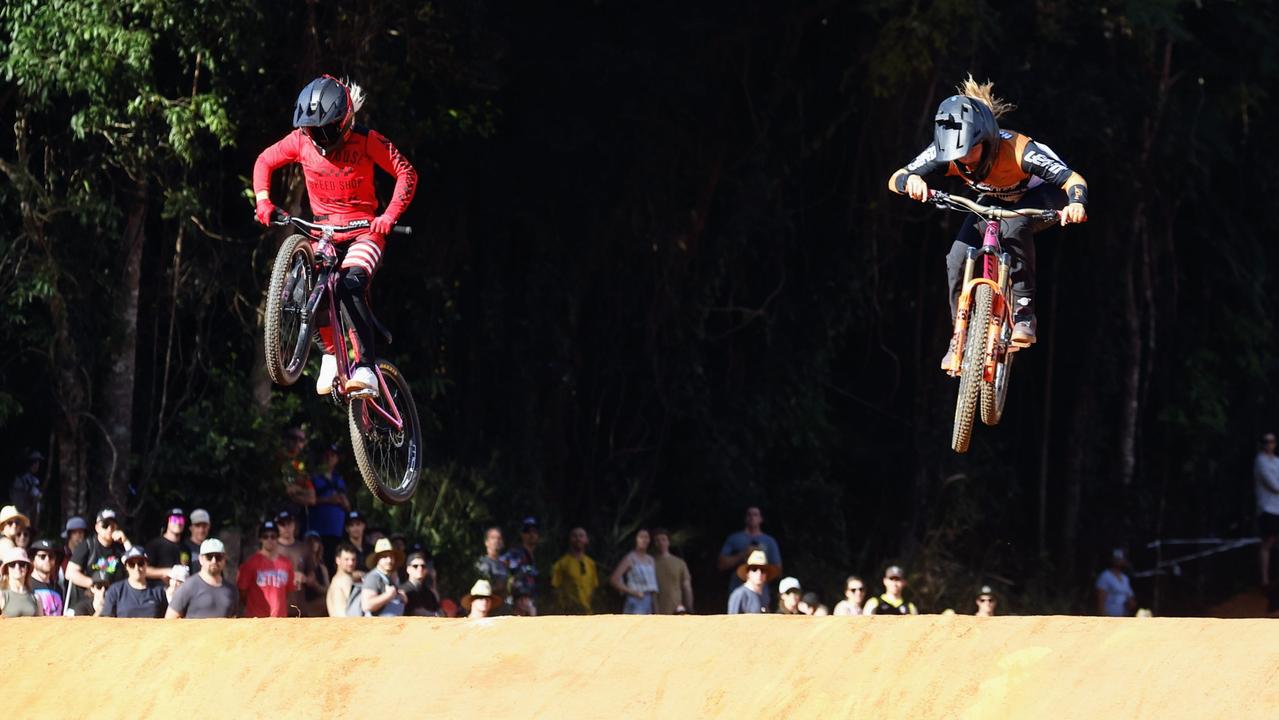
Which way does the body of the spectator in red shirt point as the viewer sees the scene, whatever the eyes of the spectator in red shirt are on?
toward the camera

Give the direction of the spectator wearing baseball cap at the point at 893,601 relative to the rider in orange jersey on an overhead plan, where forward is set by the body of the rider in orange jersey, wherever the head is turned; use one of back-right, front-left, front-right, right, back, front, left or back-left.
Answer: back

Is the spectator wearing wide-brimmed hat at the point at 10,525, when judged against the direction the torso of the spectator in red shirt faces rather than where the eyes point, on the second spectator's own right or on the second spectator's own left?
on the second spectator's own right

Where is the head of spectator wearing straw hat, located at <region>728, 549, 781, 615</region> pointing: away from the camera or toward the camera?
toward the camera

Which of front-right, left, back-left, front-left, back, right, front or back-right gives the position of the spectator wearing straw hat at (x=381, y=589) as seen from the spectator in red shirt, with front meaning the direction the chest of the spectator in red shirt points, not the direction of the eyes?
front-left

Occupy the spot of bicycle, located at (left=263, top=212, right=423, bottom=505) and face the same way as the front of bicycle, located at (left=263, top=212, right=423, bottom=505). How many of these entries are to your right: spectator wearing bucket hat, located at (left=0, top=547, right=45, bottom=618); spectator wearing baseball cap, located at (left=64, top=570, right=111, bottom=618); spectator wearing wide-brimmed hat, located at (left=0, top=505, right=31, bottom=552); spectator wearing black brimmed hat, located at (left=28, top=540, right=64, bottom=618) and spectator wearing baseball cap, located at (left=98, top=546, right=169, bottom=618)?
5

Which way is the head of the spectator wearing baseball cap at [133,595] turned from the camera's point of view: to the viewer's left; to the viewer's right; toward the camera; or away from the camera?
toward the camera

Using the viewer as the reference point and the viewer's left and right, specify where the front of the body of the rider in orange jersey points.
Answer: facing the viewer

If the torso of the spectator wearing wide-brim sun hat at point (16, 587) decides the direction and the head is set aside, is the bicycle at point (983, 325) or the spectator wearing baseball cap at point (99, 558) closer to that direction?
the bicycle

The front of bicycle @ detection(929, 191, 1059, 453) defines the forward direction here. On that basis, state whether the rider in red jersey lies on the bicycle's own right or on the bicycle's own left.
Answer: on the bicycle's own right

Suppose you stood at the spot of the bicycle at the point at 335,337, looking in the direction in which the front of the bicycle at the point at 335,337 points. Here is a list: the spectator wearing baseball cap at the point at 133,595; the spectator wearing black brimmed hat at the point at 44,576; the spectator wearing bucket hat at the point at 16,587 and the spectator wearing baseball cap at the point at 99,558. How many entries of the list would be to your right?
4

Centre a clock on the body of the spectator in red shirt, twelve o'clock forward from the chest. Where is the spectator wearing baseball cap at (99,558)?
The spectator wearing baseball cap is roughly at 3 o'clock from the spectator in red shirt.

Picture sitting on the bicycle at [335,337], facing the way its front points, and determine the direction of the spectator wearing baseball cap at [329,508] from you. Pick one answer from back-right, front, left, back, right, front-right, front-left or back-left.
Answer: back-right

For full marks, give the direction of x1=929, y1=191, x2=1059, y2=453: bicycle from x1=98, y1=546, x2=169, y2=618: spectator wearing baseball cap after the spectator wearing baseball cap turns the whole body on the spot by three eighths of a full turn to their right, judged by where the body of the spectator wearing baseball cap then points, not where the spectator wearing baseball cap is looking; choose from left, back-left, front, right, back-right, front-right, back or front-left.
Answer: back
